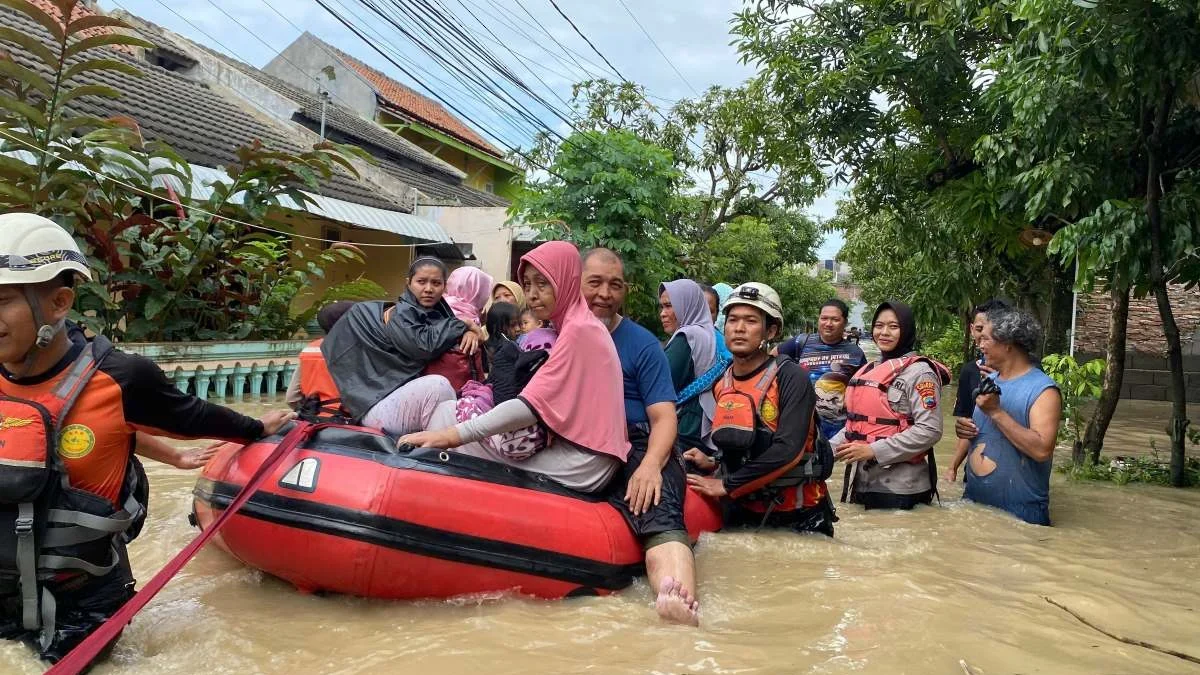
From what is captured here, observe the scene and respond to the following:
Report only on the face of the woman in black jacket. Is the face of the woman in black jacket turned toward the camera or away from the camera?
toward the camera

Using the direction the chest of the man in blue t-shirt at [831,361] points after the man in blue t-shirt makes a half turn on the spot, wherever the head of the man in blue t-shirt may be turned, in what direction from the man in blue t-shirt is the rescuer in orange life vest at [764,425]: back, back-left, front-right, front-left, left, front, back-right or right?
back

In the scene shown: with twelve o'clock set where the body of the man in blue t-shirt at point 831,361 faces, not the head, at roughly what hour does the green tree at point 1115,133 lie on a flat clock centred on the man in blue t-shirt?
The green tree is roughly at 9 o'clock from the man in blue t-shirt.

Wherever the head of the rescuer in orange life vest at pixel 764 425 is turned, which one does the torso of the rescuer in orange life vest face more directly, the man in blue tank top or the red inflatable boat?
the red inflatable boat

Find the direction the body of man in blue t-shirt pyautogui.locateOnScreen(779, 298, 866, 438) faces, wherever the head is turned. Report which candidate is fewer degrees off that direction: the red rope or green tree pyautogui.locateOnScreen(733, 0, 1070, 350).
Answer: the red rope

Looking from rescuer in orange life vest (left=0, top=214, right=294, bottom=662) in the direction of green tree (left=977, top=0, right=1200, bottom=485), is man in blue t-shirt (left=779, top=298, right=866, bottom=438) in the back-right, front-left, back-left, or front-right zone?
front-left

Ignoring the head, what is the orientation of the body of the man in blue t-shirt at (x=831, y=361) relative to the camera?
toward the camera
